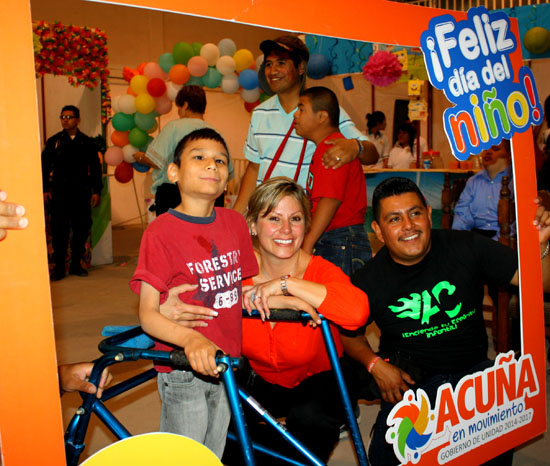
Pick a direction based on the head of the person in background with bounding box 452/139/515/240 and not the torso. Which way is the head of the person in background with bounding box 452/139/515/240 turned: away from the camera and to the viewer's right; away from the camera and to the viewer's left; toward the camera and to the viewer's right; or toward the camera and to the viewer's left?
toward the camera and to the viewer's left

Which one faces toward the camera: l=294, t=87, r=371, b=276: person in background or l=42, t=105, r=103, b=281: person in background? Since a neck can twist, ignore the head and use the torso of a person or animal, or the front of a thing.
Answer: l=42, t=105, r=103, b=281: person in background

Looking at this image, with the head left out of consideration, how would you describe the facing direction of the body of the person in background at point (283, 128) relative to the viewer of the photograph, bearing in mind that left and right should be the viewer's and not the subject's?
facing the viewer and to the left of the viewer

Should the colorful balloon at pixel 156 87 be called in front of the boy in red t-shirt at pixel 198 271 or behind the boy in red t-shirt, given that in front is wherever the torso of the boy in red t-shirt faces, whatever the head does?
behind

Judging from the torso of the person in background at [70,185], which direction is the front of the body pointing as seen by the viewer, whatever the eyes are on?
toward the camera

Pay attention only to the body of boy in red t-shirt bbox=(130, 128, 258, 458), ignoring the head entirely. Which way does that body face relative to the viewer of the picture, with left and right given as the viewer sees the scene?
facing the viewer and to the right of the viewer

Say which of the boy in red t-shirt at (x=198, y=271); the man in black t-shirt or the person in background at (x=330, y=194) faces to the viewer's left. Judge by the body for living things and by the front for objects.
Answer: the person in background

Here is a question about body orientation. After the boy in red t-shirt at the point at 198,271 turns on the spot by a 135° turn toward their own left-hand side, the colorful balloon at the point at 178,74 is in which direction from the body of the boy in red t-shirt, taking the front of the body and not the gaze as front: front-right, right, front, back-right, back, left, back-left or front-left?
front

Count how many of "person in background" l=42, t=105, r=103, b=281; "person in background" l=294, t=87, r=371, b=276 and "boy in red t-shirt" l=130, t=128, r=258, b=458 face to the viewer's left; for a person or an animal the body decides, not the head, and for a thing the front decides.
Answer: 1

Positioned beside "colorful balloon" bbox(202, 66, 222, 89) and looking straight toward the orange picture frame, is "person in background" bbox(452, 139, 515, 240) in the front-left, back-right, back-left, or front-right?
front-left

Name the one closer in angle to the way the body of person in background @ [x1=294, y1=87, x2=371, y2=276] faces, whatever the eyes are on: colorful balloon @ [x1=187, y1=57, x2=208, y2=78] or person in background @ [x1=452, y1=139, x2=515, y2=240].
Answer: the colorful balloon

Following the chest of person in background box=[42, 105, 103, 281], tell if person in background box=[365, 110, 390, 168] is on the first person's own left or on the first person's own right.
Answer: on the first person's own left

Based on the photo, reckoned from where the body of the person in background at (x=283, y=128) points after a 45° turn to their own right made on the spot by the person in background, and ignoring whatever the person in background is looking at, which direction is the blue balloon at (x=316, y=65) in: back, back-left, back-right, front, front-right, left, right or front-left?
right
